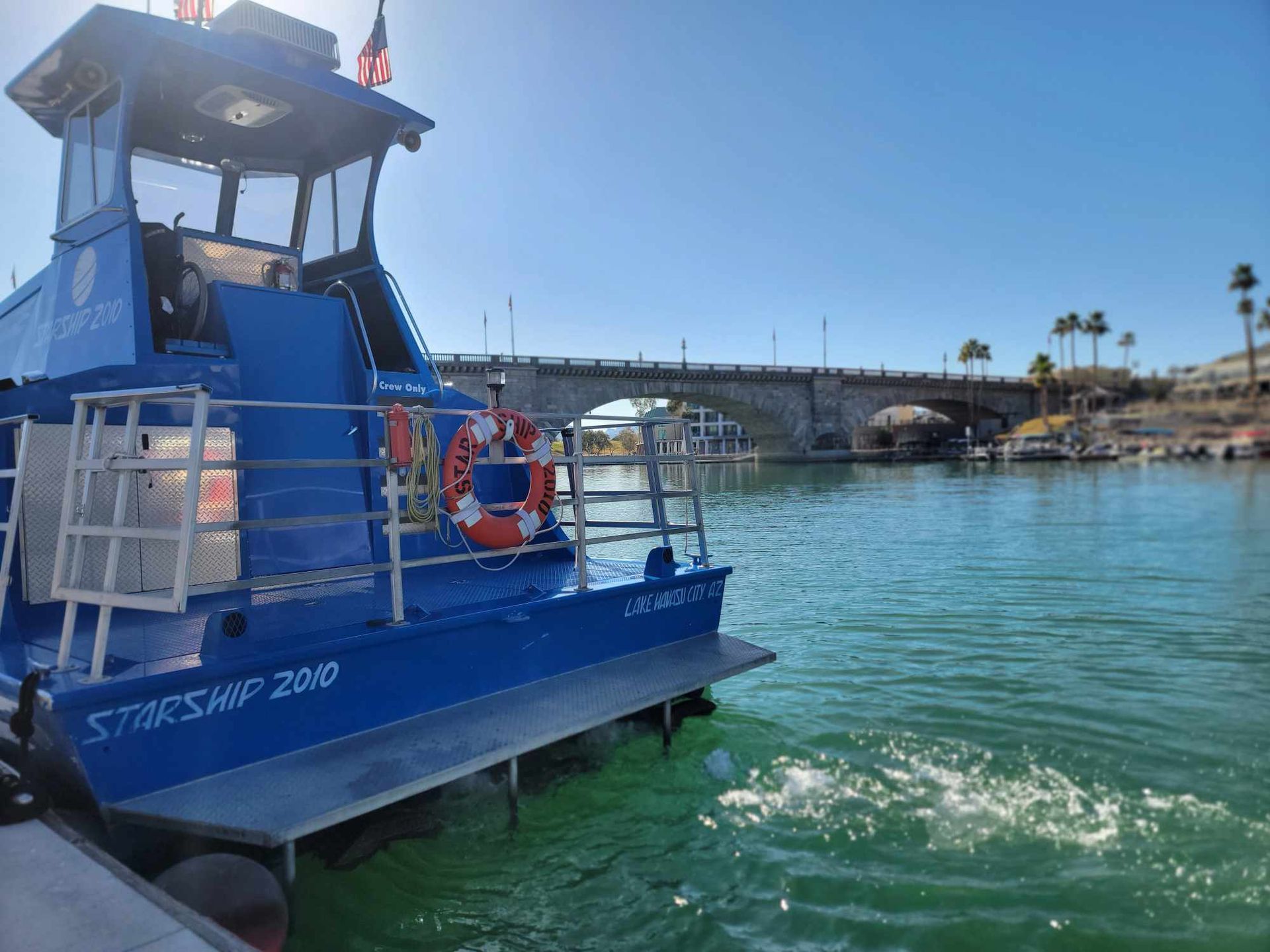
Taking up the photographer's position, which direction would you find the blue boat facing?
facing away from the viewer and to the left of the viewer

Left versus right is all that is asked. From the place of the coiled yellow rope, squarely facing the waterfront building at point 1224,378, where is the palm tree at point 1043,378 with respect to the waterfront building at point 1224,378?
left
